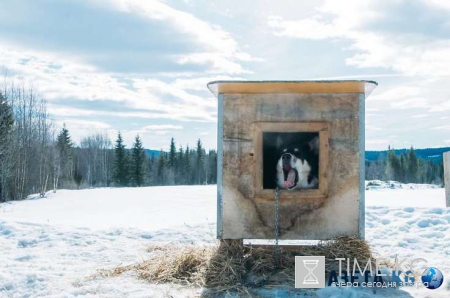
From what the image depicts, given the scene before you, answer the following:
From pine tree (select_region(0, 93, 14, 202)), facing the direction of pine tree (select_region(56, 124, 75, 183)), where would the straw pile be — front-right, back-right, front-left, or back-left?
back-right

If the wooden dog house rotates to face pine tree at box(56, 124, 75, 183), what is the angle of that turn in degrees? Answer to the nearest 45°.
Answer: approximately 135° to its right

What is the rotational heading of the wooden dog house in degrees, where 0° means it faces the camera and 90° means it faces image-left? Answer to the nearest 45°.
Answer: approximately 0°

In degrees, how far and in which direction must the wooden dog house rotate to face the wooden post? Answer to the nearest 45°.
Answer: approximately 135° to its left

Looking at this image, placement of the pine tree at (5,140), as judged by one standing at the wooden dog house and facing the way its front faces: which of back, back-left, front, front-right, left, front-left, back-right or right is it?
back-right
